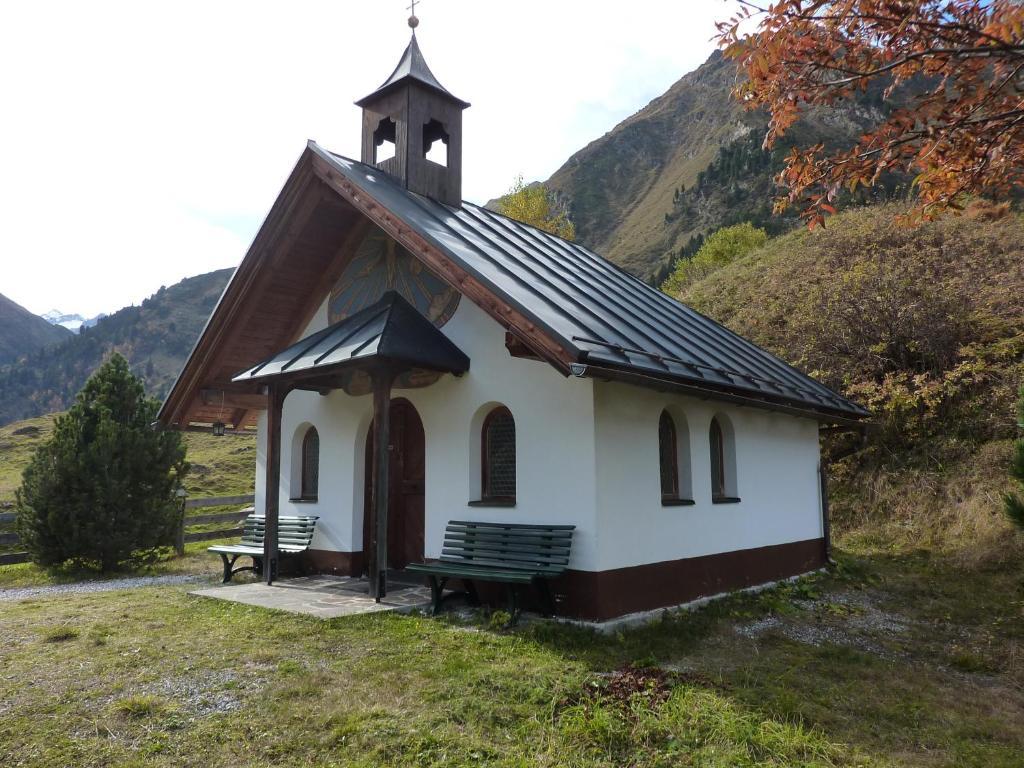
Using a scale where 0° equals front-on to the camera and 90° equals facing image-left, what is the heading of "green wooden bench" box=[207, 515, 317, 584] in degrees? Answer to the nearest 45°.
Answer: approximately 45°

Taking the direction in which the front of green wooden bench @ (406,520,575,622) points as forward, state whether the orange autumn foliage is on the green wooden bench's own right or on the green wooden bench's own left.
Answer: on the green wooden bench's own left

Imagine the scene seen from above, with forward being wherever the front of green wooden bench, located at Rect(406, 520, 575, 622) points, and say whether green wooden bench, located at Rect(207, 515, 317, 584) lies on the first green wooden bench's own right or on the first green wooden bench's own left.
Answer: on the first green wooden bench's own right

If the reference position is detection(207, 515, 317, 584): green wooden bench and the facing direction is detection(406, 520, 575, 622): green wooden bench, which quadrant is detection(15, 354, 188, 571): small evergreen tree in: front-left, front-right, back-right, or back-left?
back-right

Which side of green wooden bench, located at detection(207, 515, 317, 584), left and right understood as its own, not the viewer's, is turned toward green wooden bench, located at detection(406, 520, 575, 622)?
left

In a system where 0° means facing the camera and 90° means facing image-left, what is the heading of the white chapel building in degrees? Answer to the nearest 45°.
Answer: approximately 45°

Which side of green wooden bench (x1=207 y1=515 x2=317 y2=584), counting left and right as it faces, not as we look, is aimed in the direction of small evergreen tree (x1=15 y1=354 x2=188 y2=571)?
right
